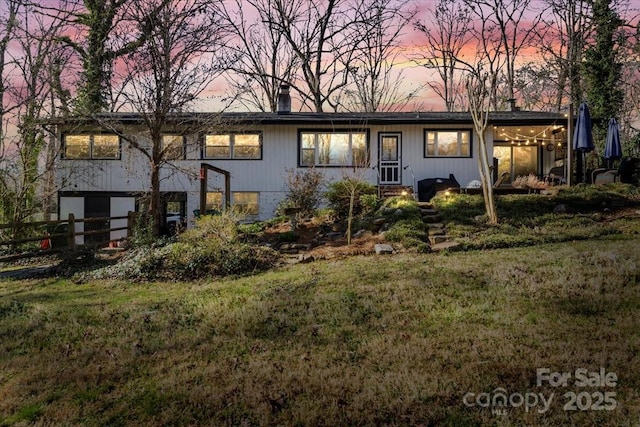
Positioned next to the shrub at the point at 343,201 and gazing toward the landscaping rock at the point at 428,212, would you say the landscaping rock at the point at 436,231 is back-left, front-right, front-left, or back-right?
front-right

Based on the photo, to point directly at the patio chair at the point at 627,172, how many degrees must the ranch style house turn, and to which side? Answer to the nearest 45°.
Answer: approximately 90° to its left

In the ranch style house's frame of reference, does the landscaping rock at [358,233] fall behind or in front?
in front

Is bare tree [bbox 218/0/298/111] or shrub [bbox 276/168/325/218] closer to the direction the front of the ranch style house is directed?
the shrub

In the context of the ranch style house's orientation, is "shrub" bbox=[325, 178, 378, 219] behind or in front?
in front

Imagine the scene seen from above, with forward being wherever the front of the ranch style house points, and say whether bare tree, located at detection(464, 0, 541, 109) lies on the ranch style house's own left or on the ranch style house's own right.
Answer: on the ranch style house's own left

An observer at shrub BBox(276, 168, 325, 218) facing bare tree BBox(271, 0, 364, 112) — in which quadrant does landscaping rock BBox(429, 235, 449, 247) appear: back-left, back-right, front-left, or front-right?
back-right

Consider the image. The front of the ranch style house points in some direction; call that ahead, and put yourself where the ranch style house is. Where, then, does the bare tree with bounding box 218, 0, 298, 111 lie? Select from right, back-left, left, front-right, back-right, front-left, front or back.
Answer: back

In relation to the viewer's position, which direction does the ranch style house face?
facing the viewer

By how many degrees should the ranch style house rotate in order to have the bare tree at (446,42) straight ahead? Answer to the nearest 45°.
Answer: approximately 135° to its left

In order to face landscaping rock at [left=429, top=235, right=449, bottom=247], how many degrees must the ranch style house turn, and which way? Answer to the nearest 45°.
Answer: approximately 45° to its left

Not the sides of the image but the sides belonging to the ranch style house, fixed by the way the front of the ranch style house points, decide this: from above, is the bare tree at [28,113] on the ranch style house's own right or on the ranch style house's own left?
on the ranch style house's own right

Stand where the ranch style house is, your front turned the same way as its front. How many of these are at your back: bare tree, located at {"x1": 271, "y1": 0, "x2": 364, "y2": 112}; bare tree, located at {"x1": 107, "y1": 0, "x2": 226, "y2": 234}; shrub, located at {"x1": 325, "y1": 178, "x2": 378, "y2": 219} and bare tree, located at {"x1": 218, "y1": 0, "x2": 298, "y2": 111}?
2
